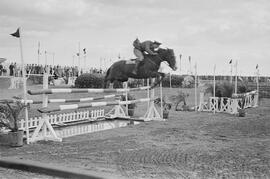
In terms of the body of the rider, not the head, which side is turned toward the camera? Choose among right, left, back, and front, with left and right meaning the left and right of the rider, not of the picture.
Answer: right

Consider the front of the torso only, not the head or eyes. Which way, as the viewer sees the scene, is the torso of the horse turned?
to the viewer's right

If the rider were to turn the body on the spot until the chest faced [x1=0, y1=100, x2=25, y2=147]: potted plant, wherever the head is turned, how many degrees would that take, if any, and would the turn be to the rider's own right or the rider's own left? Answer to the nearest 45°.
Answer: approximately 135° to the rider's own right

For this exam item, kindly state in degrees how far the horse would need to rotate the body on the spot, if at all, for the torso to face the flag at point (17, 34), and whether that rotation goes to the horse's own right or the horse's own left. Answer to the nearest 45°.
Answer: approximately 135° to the horse's own right

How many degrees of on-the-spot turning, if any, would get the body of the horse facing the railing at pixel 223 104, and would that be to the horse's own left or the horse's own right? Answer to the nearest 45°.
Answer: approximately 45° to the horse's own left

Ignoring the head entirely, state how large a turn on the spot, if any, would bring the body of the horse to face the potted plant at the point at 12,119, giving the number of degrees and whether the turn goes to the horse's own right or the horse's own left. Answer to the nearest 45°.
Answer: approximately 135° to the horse's own right

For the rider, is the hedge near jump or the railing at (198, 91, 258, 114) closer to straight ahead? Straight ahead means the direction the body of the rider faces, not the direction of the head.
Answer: the railing

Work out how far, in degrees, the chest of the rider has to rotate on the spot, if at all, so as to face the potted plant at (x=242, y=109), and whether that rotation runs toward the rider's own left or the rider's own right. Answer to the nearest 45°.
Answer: approximately 45° to the rider's own left
